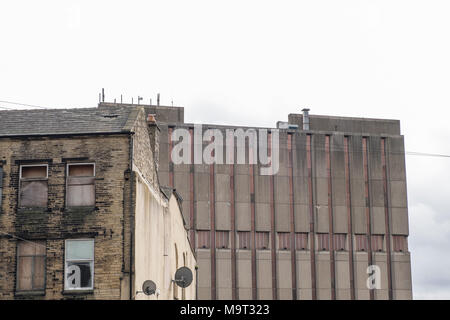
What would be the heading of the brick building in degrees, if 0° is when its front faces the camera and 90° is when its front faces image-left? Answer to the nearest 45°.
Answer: approximately 0°
